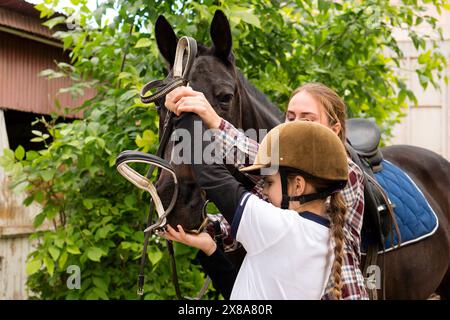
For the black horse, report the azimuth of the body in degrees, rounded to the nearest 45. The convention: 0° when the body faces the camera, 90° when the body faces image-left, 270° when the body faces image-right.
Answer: approximately 45°

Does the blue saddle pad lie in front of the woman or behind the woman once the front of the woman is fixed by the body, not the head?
behind

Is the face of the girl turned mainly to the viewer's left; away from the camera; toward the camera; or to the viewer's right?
to the viewer's left

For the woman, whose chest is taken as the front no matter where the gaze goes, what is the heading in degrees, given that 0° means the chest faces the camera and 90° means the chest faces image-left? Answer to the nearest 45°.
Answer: approximately 45°

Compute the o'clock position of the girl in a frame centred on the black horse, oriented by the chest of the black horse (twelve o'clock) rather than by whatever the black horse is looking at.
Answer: The girl is roughly at 10 o'clock from the black horse.
